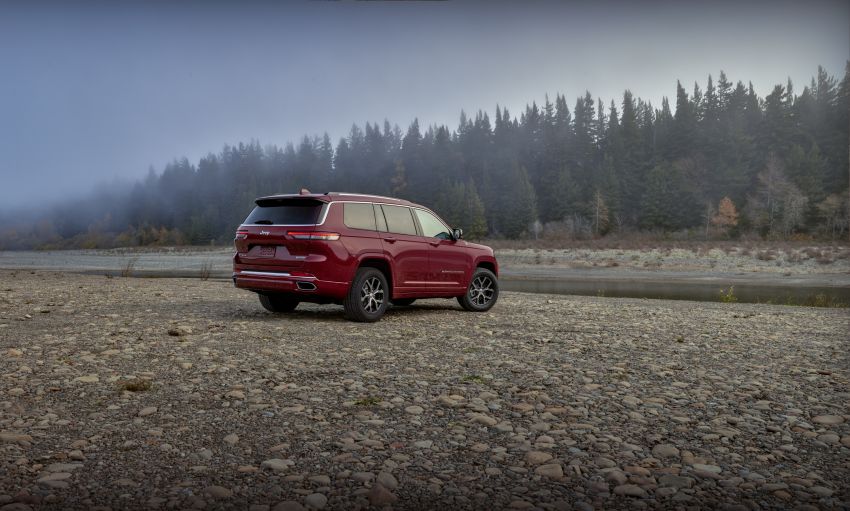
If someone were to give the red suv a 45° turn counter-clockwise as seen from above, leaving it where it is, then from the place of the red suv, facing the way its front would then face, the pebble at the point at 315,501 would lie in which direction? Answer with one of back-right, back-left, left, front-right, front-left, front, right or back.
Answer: back

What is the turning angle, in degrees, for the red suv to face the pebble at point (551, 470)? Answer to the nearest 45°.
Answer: approximately 135° to its right

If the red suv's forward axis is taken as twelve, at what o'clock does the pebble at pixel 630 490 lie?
The pebble is roughly at 4 o'clock from the red suv.

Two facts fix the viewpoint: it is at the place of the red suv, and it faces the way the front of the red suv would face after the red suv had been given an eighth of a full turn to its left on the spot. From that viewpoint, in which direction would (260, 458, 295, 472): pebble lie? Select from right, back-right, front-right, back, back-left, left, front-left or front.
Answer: back

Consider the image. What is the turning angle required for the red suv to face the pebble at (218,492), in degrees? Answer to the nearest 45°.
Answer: approximately 135° to its right

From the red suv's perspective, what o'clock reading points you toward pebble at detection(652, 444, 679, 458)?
The pebble is roughly at 4 o'clock from the red suv.

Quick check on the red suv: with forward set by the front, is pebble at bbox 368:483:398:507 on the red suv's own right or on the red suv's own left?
on the red suv's own right

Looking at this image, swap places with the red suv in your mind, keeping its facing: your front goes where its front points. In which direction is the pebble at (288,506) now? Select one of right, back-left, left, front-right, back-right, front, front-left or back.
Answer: back-right

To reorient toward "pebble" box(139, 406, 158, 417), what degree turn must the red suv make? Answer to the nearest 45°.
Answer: approximately 135° to its right

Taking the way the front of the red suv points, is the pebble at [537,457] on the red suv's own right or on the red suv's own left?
on the red suv's own right

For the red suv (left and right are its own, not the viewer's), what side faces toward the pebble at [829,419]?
right

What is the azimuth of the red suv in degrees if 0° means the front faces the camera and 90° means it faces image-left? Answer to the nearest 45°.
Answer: approximately 225°

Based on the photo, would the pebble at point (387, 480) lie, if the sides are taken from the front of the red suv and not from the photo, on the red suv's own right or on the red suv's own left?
on the red suv's own right
